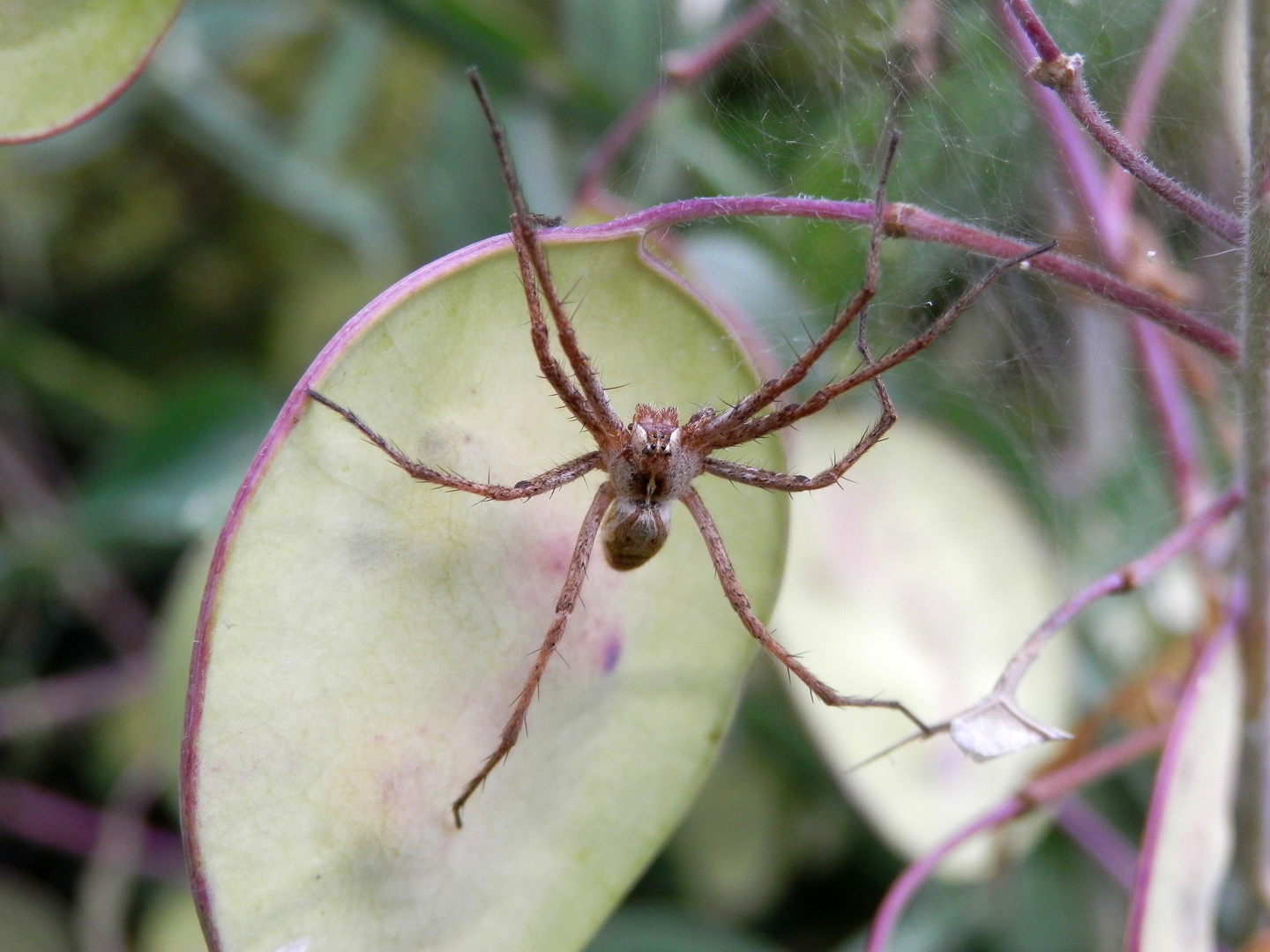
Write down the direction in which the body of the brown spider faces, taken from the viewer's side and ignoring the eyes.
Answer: away from the camera
